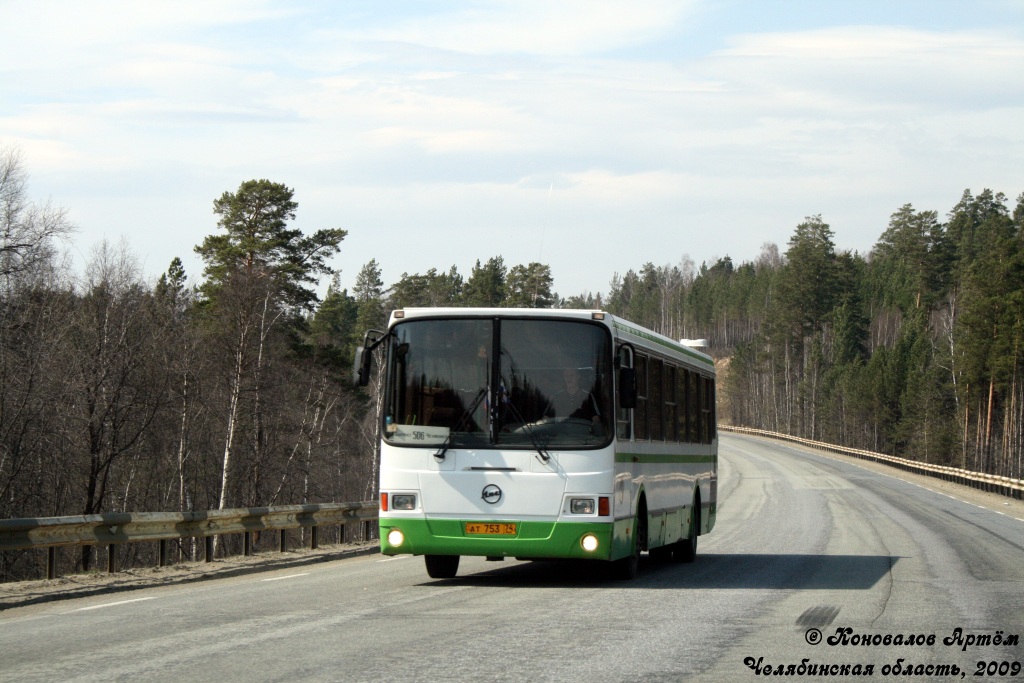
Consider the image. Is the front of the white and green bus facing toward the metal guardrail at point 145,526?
no

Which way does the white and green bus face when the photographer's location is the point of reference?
facing the viewer
